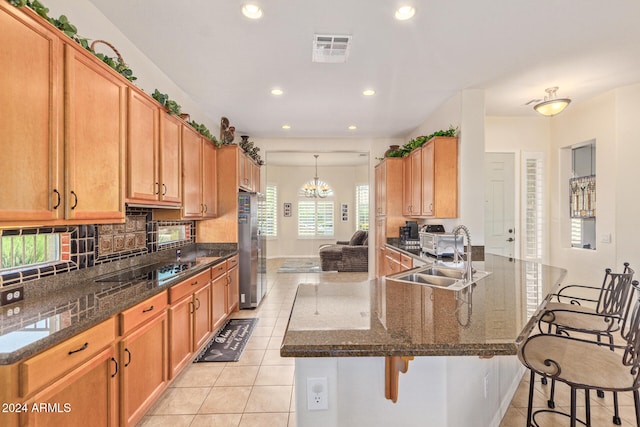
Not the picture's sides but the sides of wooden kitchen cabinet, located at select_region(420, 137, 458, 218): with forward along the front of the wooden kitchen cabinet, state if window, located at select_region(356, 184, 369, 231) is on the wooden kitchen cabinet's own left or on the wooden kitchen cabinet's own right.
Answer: on the wooden kitchen cabinet's own right

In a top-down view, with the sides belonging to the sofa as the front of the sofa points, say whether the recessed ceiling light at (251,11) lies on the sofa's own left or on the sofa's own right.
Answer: on the sofa's own left

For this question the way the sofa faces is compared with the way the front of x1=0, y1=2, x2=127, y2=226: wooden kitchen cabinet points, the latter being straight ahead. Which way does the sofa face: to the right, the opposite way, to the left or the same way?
the opposite way

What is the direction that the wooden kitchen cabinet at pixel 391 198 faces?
to the viewer's left

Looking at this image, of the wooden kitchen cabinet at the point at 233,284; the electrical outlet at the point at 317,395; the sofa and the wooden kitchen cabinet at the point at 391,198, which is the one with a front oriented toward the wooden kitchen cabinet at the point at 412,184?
the wooden kitchen cabinet at the point at 233,284

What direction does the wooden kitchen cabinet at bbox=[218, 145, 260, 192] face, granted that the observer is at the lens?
facing to the right of the viewer

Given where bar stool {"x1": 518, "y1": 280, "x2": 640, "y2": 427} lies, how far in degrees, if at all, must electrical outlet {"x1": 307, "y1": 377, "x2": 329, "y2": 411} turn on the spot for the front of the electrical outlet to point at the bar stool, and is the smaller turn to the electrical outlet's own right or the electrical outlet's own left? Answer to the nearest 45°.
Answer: approximately 90° to the electrical outlet's own left

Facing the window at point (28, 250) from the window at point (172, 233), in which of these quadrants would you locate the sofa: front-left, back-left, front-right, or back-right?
back-left

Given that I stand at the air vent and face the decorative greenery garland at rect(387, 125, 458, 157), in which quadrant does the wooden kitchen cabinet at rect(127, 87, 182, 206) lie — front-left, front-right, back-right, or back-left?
back-left

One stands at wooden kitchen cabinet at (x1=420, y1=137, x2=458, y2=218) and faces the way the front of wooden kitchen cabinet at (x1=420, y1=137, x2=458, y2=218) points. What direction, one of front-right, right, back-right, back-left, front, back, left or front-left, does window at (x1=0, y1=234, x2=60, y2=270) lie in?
front-left

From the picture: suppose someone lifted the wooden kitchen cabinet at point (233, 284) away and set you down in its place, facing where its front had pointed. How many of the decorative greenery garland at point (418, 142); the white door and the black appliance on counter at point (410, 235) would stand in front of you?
3

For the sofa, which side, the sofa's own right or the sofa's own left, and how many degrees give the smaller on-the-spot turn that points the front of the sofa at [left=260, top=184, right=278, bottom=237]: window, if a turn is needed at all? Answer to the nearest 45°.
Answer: approximately 45° to the sofa's own right

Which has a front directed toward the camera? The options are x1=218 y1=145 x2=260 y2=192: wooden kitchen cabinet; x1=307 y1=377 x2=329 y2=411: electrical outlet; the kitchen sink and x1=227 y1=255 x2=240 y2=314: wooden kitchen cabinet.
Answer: the electrical outlet
